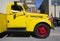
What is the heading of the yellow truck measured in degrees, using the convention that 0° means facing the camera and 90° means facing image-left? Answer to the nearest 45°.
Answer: approximately 270°
